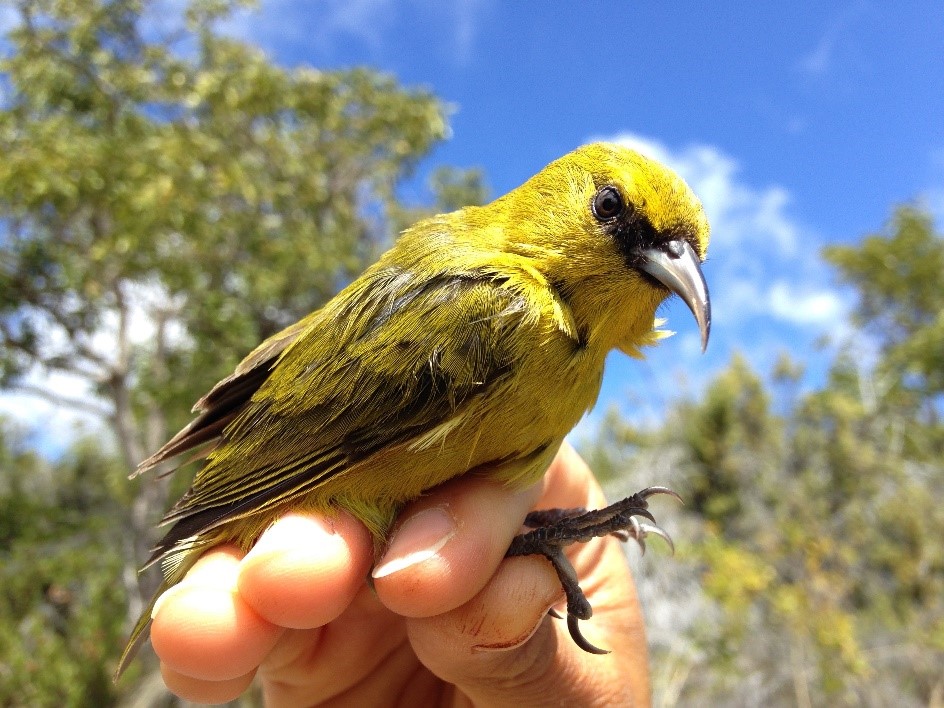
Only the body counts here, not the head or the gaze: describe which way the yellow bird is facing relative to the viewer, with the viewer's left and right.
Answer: facing to the right of the viewer
